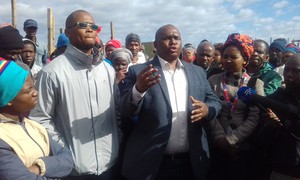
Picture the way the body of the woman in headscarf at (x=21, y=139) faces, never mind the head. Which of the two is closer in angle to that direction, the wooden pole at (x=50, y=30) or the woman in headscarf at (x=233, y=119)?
the woman in headscarf

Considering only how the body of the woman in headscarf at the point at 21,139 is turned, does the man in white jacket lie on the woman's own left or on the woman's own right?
on the woman's own left

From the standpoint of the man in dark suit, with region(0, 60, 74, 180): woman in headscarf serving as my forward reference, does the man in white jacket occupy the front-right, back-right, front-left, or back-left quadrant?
front-right

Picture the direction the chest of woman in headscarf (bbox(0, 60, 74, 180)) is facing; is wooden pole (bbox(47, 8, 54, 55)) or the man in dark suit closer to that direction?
the man in dark suit

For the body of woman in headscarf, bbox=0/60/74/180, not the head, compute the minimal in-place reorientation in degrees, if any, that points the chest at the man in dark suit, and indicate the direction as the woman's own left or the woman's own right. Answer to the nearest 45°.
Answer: approximately 45° to the woman's own left

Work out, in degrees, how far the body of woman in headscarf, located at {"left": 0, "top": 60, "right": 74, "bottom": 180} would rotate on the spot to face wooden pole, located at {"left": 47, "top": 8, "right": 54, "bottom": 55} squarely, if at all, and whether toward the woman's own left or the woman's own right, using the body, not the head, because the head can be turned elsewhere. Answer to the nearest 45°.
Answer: approximately 135° to the woman's own left

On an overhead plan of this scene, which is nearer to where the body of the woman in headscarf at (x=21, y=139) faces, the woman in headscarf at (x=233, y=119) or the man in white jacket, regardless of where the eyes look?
the woman in headscarf

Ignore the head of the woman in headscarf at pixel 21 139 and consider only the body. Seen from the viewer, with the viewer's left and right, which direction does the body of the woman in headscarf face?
facing the viewer and to the right of the viewer

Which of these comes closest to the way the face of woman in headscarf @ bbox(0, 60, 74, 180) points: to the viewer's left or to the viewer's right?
to the viewer's right

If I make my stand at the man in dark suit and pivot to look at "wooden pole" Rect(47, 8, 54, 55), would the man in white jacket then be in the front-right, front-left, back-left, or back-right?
front-left

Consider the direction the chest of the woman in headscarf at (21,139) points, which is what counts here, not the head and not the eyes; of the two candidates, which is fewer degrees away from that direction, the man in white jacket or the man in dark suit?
the man in dark suit
